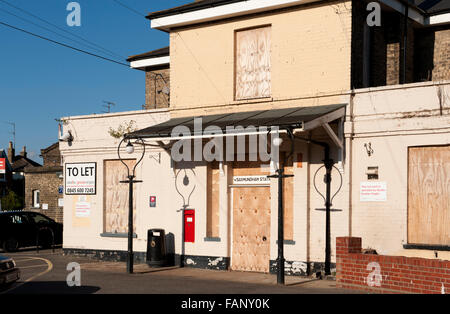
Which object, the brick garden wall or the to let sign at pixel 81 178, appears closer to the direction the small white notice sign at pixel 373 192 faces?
the brick garden wall

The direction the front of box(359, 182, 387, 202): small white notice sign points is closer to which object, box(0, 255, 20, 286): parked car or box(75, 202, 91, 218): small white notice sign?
the parked car

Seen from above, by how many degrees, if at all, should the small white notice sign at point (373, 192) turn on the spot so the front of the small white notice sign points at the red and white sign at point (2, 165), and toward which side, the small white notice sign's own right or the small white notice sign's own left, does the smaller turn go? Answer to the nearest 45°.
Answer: approximately 135° to the small white notice sign's own right

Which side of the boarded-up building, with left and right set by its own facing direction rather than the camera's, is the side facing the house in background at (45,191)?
right

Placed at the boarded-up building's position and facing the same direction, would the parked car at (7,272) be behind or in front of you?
in front

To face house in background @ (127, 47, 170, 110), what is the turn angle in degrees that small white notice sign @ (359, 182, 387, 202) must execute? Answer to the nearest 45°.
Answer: approximately 135° to its right

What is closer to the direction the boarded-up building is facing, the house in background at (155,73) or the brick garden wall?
the brick garden wall

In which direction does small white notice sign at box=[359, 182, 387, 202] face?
toward the camera
